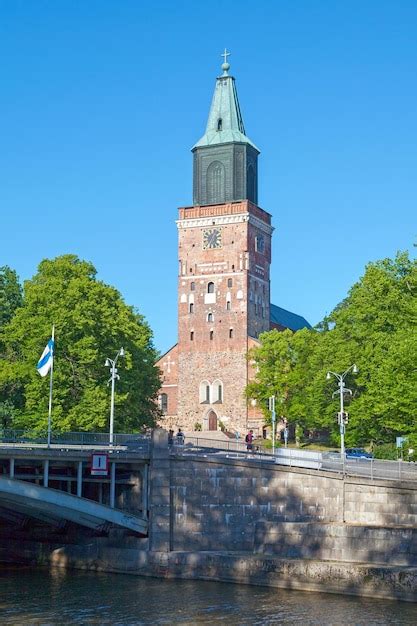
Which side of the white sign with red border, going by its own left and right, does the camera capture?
front
